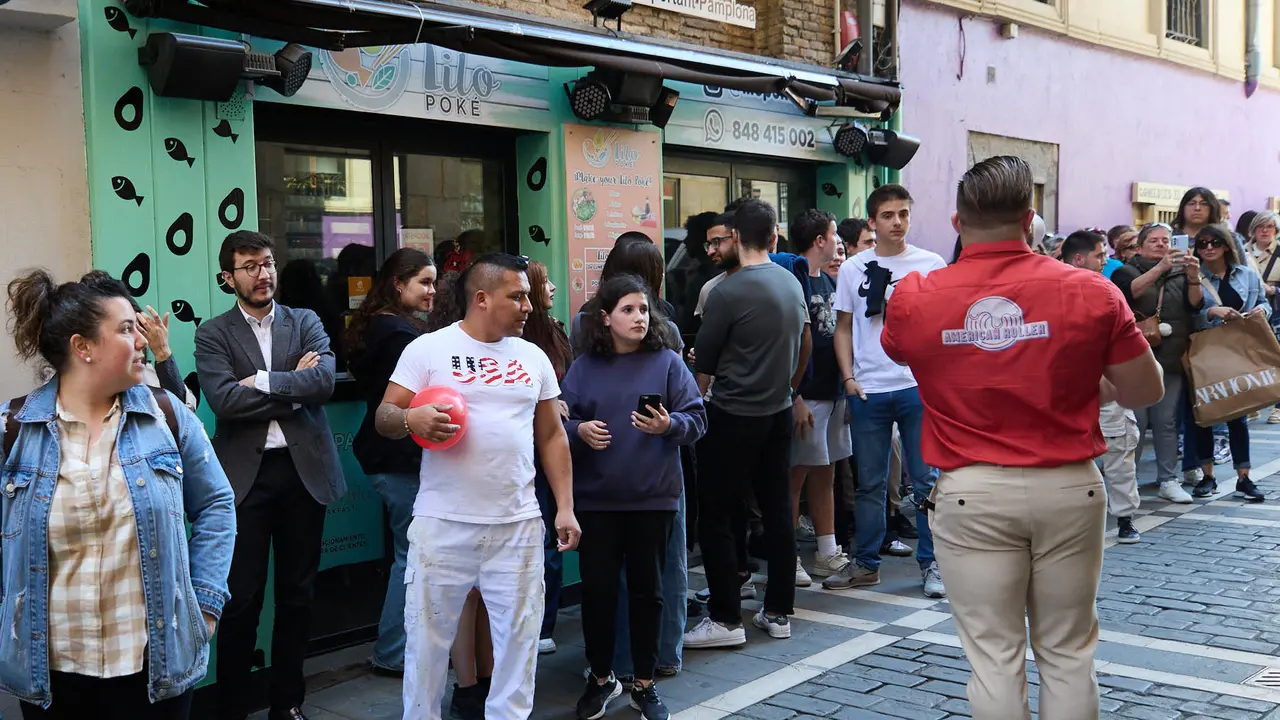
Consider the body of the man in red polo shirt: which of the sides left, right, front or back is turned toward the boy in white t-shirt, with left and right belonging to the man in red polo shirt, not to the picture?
front

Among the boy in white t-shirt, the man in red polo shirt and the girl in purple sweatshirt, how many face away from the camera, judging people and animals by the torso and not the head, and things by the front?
1

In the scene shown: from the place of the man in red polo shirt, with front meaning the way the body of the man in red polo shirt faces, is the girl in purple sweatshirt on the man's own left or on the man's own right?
on the man's own left

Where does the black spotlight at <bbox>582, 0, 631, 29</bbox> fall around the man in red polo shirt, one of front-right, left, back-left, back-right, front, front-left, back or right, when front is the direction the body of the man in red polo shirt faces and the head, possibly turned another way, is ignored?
front-left

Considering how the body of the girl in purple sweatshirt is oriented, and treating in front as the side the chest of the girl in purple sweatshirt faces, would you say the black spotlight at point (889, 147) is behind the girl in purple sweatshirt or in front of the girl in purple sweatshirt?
behind

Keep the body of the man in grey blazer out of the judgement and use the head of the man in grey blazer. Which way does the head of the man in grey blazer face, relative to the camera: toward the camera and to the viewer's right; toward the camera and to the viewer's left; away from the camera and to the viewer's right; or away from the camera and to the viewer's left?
toward the camera and to the viewer's right

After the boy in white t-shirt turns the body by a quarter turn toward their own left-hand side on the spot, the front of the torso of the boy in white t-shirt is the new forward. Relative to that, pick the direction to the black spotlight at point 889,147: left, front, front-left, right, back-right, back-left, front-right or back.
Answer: left

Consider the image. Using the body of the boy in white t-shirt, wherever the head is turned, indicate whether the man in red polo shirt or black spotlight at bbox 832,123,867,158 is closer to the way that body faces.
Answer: the man in red polo shirt

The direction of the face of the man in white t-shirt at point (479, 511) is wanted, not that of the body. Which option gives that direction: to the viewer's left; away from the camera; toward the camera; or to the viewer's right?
to the viewer's right

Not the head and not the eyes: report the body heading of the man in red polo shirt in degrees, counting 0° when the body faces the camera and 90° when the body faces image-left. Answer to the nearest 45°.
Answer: approximately 180°

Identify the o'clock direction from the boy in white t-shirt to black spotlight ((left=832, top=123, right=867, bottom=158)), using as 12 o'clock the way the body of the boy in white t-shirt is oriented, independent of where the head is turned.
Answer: The black spotlight is roughly at 6 o'clock from the boy in white t-shirt.
